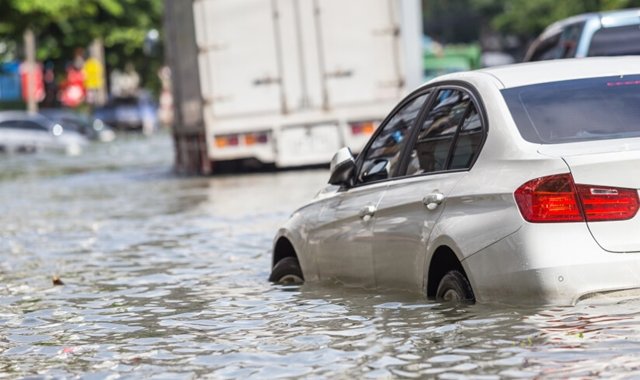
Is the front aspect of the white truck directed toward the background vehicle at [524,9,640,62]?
no

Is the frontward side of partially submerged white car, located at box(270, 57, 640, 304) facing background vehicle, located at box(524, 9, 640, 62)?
no

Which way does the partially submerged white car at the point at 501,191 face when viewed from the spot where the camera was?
facing away from the viewer and to the left of the viewer

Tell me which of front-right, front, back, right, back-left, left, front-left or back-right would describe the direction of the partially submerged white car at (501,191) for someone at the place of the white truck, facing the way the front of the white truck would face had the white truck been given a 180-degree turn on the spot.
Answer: front

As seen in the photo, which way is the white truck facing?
away from the camera
